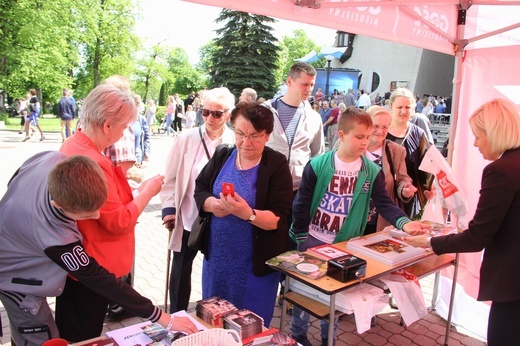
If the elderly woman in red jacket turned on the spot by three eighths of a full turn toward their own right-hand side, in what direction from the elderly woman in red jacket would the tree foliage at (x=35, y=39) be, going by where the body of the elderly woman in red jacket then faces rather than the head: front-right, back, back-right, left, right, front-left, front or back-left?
back-right

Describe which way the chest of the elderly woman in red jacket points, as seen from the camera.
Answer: to the viewer's right

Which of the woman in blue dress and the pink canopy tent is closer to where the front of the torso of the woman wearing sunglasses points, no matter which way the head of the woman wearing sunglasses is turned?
the woman in blue dress

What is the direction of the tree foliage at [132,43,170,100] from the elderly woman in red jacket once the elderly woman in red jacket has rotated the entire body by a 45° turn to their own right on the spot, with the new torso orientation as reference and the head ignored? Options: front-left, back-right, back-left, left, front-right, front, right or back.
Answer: back-left

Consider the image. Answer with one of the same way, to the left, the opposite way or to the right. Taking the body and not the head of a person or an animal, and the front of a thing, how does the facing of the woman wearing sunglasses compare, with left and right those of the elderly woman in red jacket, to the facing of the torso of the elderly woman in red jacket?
to the right

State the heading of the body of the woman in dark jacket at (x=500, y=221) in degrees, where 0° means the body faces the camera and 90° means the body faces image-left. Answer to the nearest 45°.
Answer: approximately 90°

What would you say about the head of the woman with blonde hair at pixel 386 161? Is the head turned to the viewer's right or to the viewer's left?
to the viewer's left

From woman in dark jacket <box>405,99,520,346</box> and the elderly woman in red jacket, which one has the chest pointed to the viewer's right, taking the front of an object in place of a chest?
the elderly woman in red jacket

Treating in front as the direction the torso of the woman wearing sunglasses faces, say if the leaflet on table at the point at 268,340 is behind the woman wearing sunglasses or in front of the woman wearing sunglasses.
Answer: in front

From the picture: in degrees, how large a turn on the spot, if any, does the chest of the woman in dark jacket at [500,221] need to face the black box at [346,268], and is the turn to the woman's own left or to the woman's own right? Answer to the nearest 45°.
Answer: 0° — they already face it

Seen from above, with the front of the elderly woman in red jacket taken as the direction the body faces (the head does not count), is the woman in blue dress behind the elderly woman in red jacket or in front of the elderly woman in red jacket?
in front

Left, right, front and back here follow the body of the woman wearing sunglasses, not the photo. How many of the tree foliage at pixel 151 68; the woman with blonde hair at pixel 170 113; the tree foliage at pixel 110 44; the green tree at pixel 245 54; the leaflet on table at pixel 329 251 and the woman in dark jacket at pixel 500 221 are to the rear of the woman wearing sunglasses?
4

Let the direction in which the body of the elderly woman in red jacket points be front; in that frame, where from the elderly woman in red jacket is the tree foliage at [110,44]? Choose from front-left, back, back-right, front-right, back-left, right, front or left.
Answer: left

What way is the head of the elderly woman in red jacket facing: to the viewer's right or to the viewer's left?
to the viewer's right
